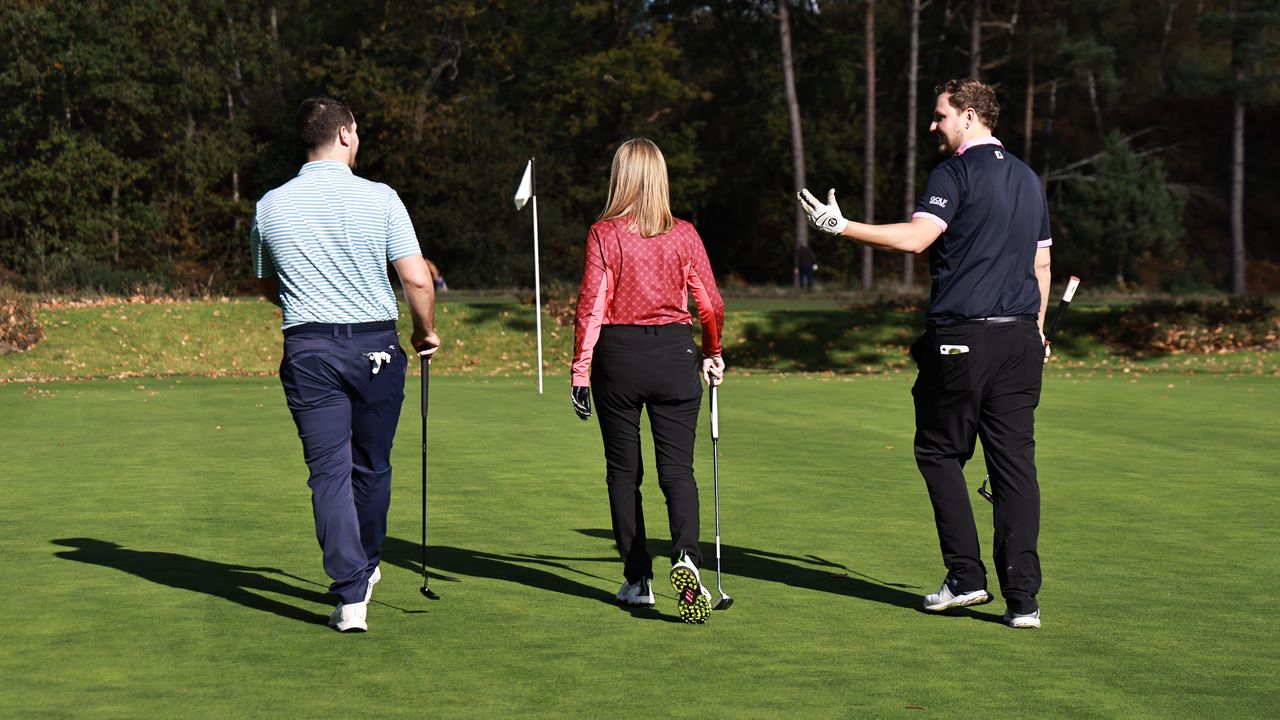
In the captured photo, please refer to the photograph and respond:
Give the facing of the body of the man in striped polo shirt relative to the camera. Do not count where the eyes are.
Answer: away from the camera

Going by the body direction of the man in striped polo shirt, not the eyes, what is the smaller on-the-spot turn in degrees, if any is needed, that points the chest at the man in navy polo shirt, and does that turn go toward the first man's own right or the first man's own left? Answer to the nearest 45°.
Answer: approximately 90° to the first man's own right

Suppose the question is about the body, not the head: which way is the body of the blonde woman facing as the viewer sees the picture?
away from the camera

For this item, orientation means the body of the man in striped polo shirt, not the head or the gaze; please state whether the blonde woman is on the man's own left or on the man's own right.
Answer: on the man's own right

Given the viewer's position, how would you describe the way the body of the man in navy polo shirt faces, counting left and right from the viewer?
facing away from the viewer and to the left of the viewer

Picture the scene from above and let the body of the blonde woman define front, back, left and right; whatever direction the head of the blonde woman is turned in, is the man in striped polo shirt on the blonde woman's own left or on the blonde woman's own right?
on the blonde woman's own left

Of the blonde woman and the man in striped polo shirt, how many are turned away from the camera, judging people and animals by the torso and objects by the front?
2

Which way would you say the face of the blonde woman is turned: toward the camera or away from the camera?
away from the camera
